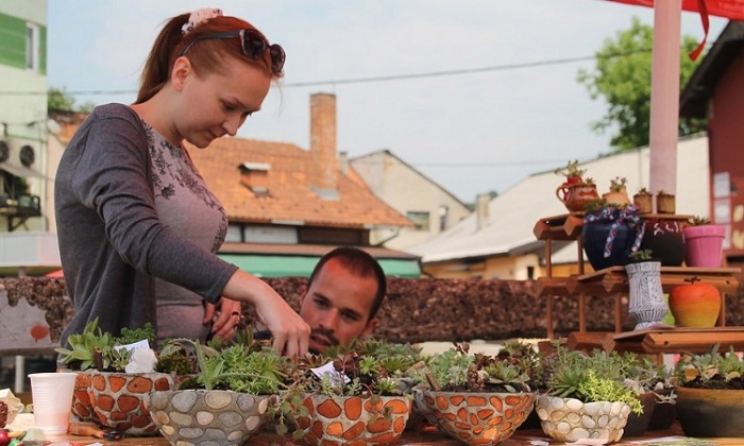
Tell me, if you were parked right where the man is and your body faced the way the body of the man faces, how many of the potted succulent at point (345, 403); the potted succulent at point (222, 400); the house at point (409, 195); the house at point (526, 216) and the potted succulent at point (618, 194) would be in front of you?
2

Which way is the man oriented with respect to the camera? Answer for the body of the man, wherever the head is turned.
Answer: toward the camera

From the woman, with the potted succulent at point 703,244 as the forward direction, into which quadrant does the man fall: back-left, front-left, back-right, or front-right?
front-left

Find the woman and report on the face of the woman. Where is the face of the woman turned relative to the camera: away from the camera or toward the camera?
toward the camera

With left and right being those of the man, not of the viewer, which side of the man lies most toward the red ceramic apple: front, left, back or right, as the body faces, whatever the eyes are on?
left

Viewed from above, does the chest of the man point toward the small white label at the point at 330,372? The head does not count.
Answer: yes

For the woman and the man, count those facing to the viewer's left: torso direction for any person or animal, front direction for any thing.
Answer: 0

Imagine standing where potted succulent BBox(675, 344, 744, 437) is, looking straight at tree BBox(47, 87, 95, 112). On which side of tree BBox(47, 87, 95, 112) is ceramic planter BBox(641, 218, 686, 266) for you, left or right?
right

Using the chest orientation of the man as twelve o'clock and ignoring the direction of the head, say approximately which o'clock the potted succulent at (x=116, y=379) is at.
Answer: The potted succulent is roughly at 1 o'clock from the man.

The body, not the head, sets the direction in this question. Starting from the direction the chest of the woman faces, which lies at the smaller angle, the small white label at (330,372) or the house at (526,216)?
the small white label

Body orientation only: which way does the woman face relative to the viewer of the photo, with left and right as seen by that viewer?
facing the viewer and to the right of the viewer

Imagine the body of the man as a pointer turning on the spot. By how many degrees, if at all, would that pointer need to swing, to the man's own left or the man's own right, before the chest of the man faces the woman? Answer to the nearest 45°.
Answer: approximately 45° to the man's own right
